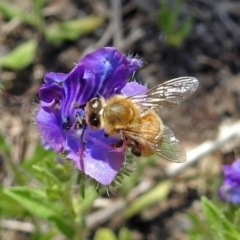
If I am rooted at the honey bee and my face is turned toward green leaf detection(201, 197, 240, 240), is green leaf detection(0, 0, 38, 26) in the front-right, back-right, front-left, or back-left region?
back-left

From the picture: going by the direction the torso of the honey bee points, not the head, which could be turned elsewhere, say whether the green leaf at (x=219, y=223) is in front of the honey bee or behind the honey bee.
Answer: behind

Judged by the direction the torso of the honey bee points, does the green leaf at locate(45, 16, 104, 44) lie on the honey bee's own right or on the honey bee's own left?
on the honey bee's own right

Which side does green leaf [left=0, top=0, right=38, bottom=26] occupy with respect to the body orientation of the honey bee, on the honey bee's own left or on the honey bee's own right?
on the honey bee's own right

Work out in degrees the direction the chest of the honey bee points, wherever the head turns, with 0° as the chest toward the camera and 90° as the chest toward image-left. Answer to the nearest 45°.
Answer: approximately 90°

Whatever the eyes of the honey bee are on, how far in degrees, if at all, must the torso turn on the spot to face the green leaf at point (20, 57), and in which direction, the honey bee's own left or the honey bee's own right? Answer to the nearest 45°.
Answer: approximately 45° to the honey bee's own right
